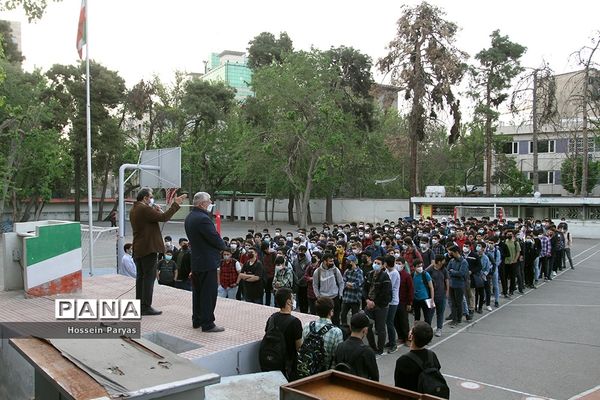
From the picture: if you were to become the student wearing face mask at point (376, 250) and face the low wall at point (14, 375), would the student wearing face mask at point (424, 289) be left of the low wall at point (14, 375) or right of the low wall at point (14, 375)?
left

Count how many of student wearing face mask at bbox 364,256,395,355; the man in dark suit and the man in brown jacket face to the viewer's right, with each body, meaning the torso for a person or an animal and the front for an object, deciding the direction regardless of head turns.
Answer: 2

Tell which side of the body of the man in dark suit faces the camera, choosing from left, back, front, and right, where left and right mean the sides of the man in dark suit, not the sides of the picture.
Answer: right

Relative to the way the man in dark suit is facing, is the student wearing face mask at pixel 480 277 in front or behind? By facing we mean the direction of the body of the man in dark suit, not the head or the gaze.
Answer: in front

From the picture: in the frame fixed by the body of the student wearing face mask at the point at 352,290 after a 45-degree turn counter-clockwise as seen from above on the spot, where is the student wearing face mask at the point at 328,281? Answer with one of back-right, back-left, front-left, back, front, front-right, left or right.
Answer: back-right

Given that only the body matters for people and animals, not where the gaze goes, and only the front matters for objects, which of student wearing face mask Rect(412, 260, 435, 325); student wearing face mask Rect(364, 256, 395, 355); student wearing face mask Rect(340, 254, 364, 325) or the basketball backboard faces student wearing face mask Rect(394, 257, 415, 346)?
student wearing face mask Rect(412, 260, 435, 325)

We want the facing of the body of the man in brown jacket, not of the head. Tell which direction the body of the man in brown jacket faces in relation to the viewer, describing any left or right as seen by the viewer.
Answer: facing to the right of the viewer

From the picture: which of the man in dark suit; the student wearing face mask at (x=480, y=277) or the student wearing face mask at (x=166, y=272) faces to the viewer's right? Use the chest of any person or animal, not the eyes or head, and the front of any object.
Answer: the man in dark suit

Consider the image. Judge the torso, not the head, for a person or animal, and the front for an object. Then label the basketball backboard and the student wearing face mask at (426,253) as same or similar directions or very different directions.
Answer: very different directions

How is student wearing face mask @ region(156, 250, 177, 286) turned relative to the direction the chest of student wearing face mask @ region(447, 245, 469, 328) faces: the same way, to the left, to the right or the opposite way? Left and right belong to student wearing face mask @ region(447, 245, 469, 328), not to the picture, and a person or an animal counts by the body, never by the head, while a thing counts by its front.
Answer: to the left

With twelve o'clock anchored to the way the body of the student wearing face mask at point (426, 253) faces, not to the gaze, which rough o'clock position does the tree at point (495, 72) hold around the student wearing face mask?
The tree is roughly at 5 o'clock from the student wearing face mask.

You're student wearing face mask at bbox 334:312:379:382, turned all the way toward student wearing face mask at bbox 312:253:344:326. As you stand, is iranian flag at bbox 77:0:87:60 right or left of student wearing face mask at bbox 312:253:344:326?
left

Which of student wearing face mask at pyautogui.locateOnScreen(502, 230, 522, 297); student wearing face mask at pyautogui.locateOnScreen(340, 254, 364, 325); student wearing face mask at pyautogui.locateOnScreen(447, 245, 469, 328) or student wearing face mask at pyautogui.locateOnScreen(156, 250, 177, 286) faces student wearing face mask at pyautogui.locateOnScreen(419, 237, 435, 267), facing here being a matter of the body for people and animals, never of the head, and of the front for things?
student wearing face mask at pyautogui.locateOnScreen(502, 230, 522, 297)
